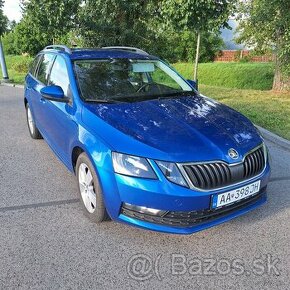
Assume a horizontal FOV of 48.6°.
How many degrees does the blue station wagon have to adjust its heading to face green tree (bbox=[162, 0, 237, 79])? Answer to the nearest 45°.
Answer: approximately 135° to its left

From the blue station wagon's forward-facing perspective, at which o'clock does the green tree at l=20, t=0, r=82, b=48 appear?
The green tree is roughly at 7 o'clock from the blue station wagon.

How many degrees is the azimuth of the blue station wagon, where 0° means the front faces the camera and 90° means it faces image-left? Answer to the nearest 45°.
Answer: approximately 315°

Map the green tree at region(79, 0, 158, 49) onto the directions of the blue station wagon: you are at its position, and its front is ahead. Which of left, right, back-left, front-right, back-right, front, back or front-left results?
back-left

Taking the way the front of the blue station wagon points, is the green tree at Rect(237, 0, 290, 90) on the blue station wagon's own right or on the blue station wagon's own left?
on the blue station wagon's own left
